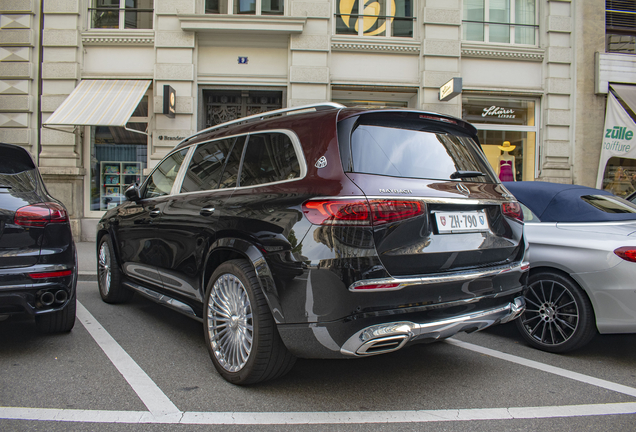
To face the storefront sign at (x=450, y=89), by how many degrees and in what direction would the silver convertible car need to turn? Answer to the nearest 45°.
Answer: approximately 45° to its right

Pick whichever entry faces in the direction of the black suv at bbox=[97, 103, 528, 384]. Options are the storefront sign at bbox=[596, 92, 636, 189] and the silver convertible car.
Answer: the storefront sign

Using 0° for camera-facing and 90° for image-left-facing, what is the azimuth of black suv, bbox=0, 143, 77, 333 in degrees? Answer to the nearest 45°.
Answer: approximately 180°

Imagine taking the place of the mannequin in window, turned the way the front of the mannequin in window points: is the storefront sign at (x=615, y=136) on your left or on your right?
on your left

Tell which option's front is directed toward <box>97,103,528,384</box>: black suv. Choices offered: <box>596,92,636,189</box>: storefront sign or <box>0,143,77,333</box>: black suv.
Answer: the storefront sign

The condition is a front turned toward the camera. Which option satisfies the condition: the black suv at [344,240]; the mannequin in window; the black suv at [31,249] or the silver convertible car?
the mannequin in window

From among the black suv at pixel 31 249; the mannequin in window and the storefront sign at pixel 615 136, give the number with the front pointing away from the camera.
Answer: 1

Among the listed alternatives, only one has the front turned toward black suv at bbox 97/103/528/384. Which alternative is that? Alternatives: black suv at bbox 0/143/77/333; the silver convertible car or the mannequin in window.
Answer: the mannequin in window

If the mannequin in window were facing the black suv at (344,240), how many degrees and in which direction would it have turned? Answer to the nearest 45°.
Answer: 0° — it already faces it

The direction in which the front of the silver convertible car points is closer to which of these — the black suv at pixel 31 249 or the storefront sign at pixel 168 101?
the storefront sign
